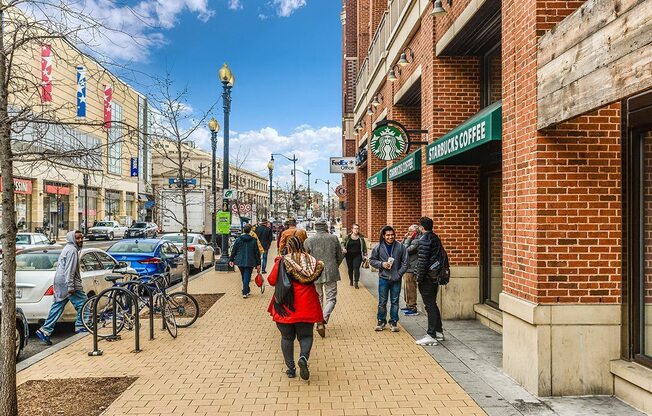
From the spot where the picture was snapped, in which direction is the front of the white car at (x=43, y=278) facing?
facing away from the viewer and to the right of the viewer

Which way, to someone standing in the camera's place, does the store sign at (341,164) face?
facing the viewer

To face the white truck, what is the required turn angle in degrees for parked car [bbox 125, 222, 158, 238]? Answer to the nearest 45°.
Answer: approximately 45° to its left

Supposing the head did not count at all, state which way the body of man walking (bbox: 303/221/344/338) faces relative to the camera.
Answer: away from the camera

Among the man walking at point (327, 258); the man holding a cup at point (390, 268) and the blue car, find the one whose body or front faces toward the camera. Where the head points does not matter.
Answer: the man holding a cup at point (390, 268)

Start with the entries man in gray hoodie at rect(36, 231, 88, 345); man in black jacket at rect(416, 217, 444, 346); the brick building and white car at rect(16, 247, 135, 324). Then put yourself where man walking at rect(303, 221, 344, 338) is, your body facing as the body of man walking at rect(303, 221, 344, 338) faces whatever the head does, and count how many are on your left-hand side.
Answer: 2

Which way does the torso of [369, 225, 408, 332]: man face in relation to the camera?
toward the camera

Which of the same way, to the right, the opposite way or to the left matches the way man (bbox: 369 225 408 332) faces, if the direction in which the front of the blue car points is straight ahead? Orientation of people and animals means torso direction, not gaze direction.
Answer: the opposite way

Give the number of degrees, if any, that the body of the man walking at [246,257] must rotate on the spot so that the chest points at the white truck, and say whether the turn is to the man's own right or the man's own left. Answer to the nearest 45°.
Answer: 0° — they already face it

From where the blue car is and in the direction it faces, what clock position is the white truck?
The white truck is roughly at 11 o'clock from the blue car.

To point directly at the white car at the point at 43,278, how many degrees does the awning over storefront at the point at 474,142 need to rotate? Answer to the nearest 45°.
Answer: approximately 45° to its right

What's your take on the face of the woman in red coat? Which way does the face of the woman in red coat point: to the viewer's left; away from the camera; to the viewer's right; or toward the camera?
away from the camera

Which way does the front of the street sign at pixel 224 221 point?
toward the camera

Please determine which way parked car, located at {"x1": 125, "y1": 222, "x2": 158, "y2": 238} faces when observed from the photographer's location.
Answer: facing the viewer and to the left of the viewer
